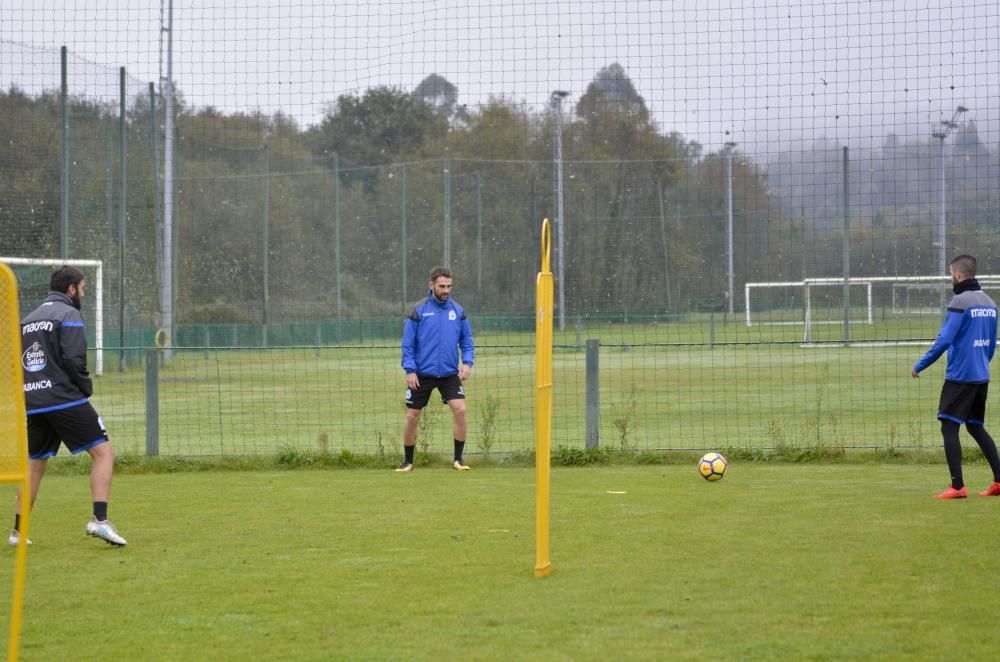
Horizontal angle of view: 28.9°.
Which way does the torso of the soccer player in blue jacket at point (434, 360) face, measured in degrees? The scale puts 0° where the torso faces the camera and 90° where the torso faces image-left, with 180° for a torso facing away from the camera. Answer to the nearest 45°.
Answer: approximately 0°

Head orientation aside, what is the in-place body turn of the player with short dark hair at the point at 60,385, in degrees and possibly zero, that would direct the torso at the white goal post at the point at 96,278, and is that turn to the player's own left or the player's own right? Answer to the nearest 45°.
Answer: approximately 45° to the player's own left

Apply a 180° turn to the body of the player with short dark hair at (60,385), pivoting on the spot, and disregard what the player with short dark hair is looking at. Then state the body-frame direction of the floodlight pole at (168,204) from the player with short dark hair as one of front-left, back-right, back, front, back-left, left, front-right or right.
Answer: back-right

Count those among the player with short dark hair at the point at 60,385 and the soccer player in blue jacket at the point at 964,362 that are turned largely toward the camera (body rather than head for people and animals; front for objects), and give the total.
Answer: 0

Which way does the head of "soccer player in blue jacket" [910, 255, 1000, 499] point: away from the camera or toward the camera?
away from the camera

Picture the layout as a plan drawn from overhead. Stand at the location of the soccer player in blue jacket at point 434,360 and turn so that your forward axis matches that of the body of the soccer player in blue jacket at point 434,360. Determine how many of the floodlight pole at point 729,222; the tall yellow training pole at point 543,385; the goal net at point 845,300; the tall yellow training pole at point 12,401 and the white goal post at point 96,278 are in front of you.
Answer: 2

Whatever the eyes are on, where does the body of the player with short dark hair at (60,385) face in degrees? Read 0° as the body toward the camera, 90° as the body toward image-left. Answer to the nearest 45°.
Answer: approximately 225°

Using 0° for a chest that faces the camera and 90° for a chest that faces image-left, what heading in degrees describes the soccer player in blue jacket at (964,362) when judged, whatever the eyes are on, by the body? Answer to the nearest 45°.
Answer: approximately 135°

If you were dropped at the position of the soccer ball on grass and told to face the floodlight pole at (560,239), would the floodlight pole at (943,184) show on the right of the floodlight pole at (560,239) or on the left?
right

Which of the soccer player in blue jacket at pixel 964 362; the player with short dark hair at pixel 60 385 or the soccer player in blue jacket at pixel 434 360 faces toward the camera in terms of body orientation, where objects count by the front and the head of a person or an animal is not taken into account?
the soccer player in blue jacket at pixel 434 360

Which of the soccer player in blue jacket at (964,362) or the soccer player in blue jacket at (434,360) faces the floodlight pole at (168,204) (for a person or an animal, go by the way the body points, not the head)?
the soccer player in blue jacket at (964,362)

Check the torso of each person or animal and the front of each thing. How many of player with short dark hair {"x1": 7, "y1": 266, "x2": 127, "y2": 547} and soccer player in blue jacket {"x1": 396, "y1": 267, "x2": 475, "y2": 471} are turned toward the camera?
1

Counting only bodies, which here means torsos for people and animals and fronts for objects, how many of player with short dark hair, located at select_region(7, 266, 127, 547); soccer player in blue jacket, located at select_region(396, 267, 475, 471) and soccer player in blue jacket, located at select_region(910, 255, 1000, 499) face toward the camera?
1

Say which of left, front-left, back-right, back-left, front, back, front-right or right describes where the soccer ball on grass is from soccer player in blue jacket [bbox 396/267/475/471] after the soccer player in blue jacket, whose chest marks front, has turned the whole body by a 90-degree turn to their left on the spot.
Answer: front-right
